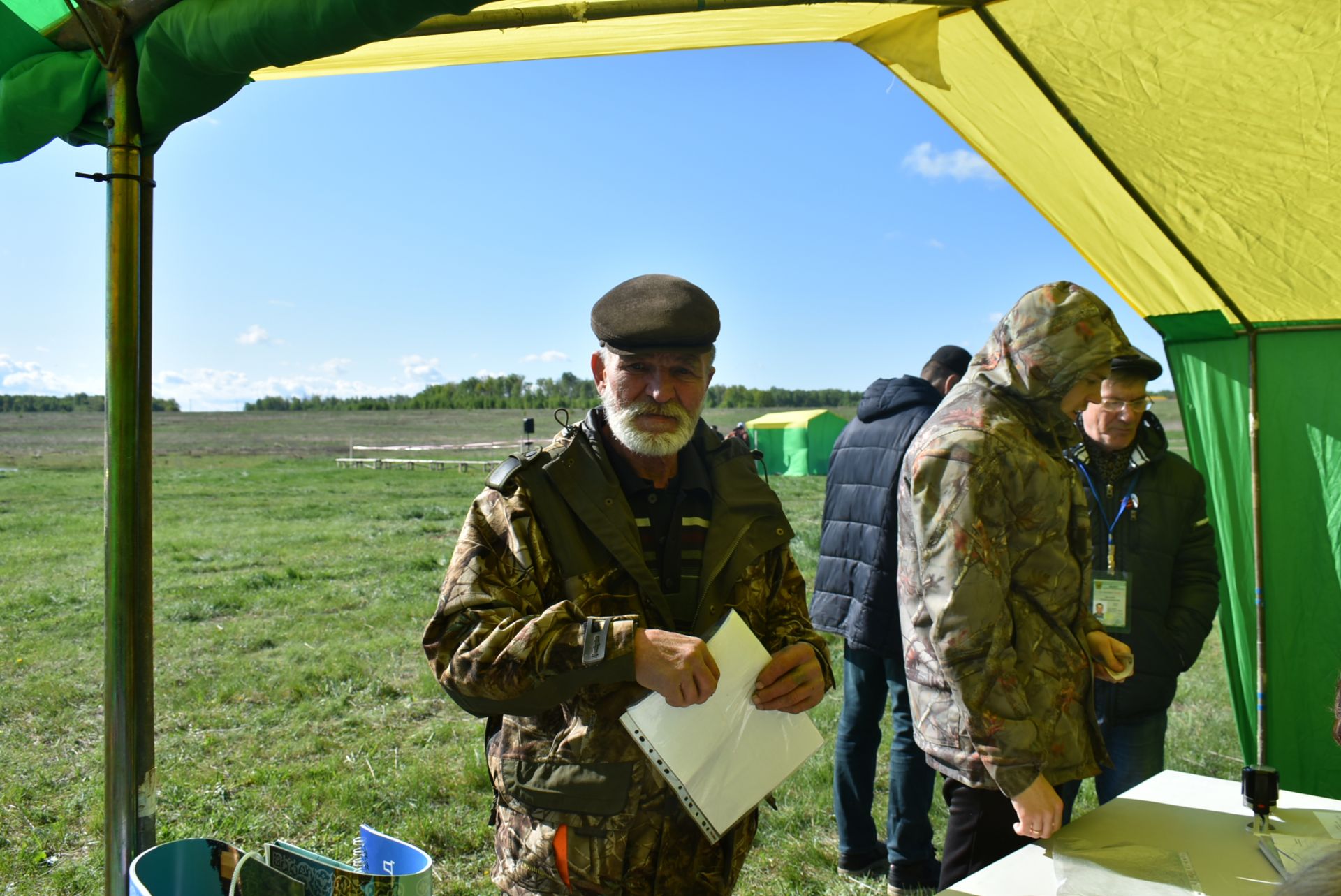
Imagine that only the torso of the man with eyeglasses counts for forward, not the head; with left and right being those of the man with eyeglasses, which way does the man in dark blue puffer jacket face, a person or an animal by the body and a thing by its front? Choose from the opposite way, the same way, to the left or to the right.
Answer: the opposite way

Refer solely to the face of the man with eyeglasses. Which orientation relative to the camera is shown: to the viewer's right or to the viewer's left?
to the viewer's left

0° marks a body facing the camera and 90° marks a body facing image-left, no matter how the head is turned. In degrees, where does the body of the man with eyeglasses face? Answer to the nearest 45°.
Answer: approximately 45°

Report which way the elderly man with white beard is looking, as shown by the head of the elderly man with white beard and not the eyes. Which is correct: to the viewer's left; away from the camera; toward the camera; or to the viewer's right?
toward the camera

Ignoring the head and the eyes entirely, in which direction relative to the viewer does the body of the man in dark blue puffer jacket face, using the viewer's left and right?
facing away from the viewer and to the right of the viewer

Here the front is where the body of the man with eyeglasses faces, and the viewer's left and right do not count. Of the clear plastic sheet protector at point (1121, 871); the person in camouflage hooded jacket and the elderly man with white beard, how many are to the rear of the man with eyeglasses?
0

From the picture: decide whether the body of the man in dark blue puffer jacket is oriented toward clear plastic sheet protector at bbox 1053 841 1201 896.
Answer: no

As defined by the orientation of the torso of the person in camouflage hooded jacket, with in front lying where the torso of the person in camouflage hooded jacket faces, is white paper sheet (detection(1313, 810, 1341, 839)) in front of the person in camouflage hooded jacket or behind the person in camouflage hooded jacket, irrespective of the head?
in front

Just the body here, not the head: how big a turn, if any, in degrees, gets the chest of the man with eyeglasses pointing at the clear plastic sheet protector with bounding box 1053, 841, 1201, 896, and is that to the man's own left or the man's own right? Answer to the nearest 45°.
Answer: approximately 45° to the man's own left

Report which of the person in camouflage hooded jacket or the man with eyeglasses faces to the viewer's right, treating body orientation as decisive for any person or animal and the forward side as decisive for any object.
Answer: the person in camouflage hooded jacket

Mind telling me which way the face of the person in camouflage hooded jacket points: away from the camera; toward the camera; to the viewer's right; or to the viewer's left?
to the viewer's right

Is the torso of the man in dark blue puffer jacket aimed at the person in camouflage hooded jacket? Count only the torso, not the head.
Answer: no

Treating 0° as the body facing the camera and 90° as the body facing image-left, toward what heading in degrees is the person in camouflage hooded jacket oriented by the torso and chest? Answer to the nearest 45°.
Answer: approximately 270°

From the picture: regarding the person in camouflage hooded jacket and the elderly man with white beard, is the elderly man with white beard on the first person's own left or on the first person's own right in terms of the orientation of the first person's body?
on the first person's own right

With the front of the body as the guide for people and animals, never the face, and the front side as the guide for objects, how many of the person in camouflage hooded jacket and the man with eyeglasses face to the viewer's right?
1
